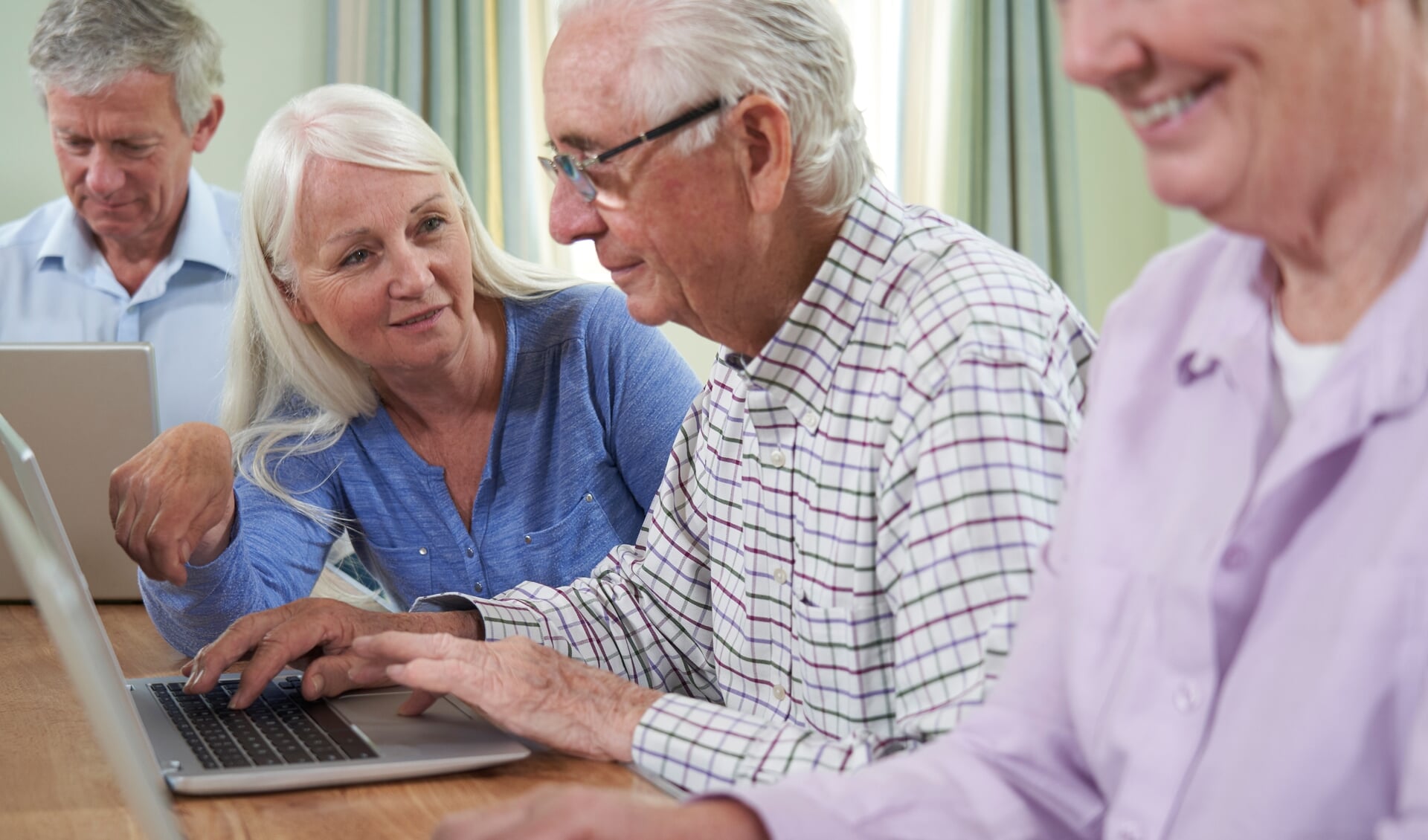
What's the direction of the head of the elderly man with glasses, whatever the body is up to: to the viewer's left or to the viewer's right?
to the viewer's left

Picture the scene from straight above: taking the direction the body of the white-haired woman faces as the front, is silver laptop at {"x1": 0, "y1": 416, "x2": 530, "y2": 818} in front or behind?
in front

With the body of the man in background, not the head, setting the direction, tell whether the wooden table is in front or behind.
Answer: in front

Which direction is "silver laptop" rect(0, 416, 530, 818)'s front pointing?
to the viewer's right

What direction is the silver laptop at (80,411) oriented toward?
away from the camera

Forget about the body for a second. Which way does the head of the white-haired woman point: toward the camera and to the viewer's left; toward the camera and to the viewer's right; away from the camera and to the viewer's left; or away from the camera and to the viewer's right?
toward the camera and to the viewer's right

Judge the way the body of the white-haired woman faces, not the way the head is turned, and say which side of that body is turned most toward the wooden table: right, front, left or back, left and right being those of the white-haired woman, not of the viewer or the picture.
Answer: front

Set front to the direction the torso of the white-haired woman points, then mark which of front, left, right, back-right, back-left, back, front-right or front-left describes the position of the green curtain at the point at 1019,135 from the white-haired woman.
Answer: back-left

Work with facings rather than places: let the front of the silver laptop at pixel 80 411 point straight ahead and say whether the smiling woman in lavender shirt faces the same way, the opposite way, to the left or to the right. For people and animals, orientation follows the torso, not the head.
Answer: to the left

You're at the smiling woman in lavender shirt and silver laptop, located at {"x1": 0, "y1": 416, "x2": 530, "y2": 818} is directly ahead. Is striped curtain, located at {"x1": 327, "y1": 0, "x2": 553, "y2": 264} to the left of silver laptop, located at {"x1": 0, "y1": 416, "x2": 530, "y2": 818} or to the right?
right

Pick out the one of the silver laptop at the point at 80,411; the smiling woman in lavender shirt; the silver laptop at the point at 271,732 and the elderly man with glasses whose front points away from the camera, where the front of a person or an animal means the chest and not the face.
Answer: the silver laptop at the point at 80,411

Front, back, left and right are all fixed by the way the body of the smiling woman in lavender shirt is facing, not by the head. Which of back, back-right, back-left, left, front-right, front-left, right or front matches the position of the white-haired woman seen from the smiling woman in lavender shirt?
right

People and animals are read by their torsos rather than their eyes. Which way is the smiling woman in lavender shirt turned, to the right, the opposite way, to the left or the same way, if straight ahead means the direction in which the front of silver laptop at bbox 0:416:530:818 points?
the opposite way

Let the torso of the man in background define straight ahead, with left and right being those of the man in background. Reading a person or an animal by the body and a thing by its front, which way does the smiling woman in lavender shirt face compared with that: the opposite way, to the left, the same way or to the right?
to the right
